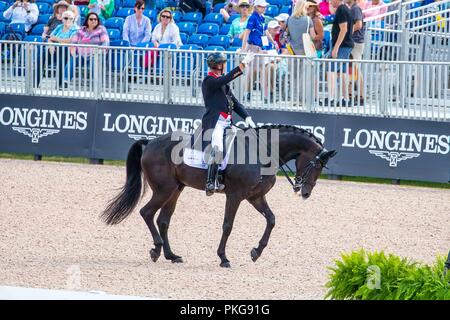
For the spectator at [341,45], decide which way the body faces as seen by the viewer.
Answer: to the viewer's left

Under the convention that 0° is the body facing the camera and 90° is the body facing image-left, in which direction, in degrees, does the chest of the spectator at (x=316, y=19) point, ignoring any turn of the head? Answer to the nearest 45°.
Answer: approximately 90°

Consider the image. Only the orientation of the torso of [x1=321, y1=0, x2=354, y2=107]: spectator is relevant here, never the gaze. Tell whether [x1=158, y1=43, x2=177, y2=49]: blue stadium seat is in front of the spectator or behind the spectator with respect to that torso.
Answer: in front

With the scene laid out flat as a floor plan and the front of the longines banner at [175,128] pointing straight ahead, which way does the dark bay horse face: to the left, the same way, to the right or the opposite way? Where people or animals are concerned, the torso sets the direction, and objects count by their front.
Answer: to the left

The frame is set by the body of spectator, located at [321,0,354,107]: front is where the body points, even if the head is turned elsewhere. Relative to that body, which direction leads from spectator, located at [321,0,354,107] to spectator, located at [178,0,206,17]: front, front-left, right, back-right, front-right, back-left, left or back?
front-right

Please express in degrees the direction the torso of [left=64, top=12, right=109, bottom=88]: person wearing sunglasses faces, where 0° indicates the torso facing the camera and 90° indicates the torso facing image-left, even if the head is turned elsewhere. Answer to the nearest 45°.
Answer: approximately 0°

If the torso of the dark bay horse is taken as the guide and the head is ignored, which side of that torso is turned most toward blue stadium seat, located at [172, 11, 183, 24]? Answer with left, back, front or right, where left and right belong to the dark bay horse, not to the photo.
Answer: left
